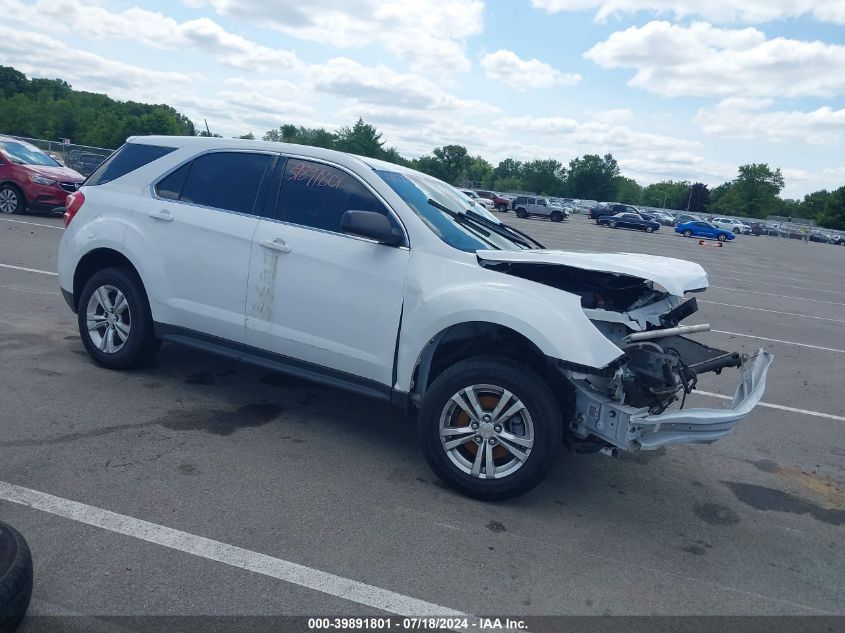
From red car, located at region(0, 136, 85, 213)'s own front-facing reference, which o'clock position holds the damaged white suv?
The damaged white suv is roughly at 1 o'clock from the red car.

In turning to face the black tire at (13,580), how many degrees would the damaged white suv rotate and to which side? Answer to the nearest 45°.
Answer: approximately 90° to its right

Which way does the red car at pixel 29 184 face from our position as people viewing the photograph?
facing the viewer and to the right of the viewer

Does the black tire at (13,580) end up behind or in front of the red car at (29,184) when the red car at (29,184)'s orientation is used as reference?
in front

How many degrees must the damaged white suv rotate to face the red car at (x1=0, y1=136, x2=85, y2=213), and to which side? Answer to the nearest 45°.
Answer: approximately 180°

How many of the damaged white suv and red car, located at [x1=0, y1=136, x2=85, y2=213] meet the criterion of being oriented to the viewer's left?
0

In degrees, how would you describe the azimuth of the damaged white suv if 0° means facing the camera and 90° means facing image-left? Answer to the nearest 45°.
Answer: approximately 315°
